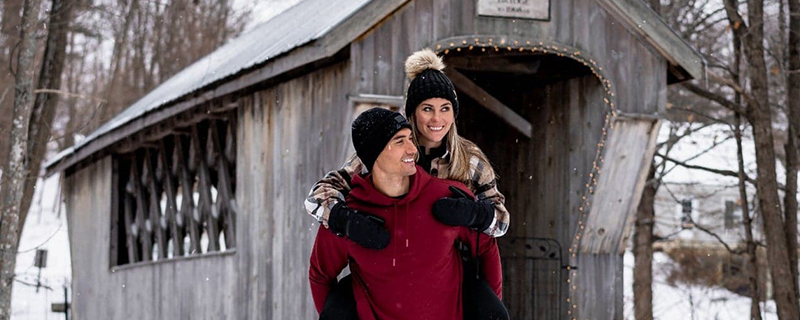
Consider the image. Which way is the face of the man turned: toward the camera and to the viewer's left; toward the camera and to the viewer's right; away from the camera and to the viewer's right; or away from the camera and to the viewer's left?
toward the camera and to the viewer's right

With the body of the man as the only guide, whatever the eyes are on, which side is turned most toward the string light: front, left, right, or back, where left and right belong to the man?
back

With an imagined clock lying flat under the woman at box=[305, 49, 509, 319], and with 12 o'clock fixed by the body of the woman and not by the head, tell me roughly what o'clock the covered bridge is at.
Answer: The covered bridge is roughly at 6 o'clock from the woman.

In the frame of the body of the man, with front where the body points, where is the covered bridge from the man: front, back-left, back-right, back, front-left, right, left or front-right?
back

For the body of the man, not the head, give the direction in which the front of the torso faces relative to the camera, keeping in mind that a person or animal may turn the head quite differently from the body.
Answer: toward the camera
